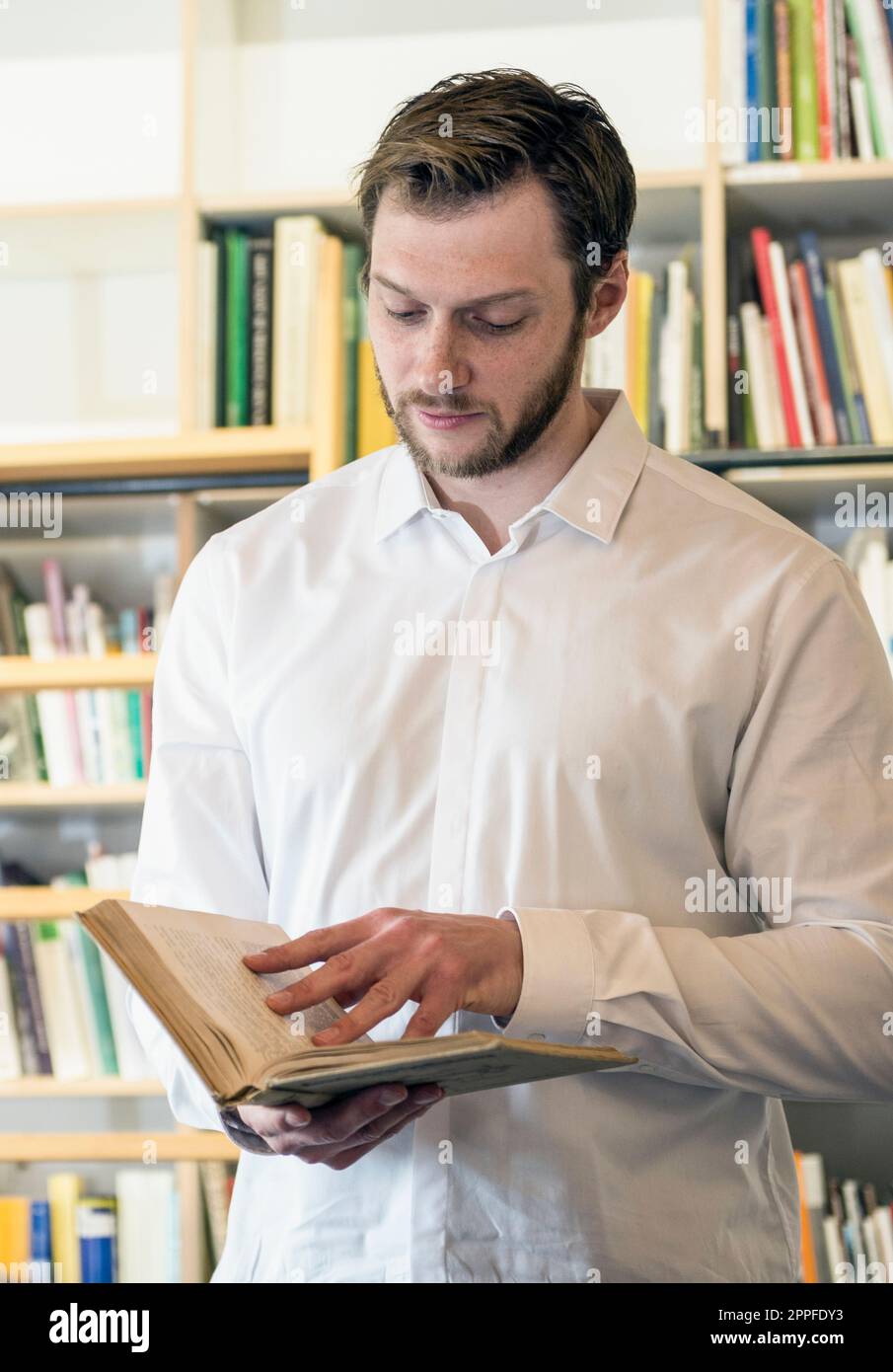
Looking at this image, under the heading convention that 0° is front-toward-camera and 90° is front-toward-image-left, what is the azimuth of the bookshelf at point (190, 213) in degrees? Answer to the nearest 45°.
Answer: approximately 0°

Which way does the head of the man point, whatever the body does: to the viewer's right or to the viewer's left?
to the viewer's left

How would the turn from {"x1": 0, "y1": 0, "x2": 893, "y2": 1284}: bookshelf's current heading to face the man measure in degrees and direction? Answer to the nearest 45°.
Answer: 0° — it already faces them
